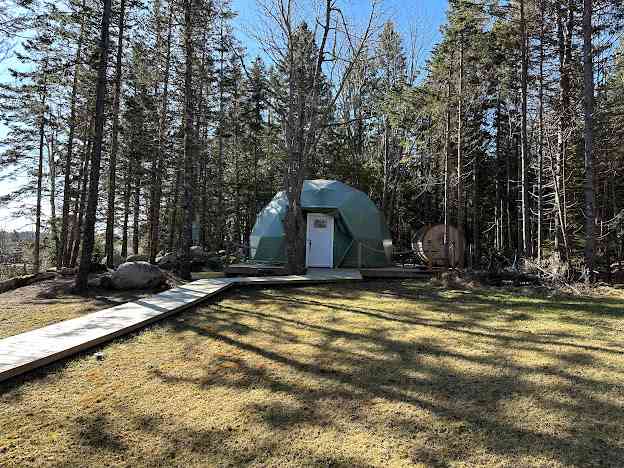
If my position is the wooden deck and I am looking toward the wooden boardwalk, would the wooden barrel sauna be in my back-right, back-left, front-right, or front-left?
back-left

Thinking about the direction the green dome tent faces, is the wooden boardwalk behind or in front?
in front

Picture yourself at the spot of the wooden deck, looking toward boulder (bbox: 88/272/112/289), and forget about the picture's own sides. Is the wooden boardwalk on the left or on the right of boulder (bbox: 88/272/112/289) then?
left

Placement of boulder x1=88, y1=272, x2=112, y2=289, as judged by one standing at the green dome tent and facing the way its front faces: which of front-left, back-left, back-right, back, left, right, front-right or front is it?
front-right

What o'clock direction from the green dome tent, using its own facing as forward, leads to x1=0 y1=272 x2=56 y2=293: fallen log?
The fallen log is roughly at 2 o'clock from the green dome tent.

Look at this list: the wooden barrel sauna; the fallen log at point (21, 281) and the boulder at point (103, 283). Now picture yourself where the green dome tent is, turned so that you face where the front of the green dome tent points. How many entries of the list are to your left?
1

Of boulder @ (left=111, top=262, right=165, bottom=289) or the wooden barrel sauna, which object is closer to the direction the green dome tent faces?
the boulder

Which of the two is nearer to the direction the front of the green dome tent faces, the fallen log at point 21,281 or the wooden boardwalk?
the wooden boardwalk

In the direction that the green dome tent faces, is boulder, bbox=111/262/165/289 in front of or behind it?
in front

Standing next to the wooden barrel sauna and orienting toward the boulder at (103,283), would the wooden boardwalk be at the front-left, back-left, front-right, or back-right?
front-left

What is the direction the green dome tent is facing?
toward the camera
